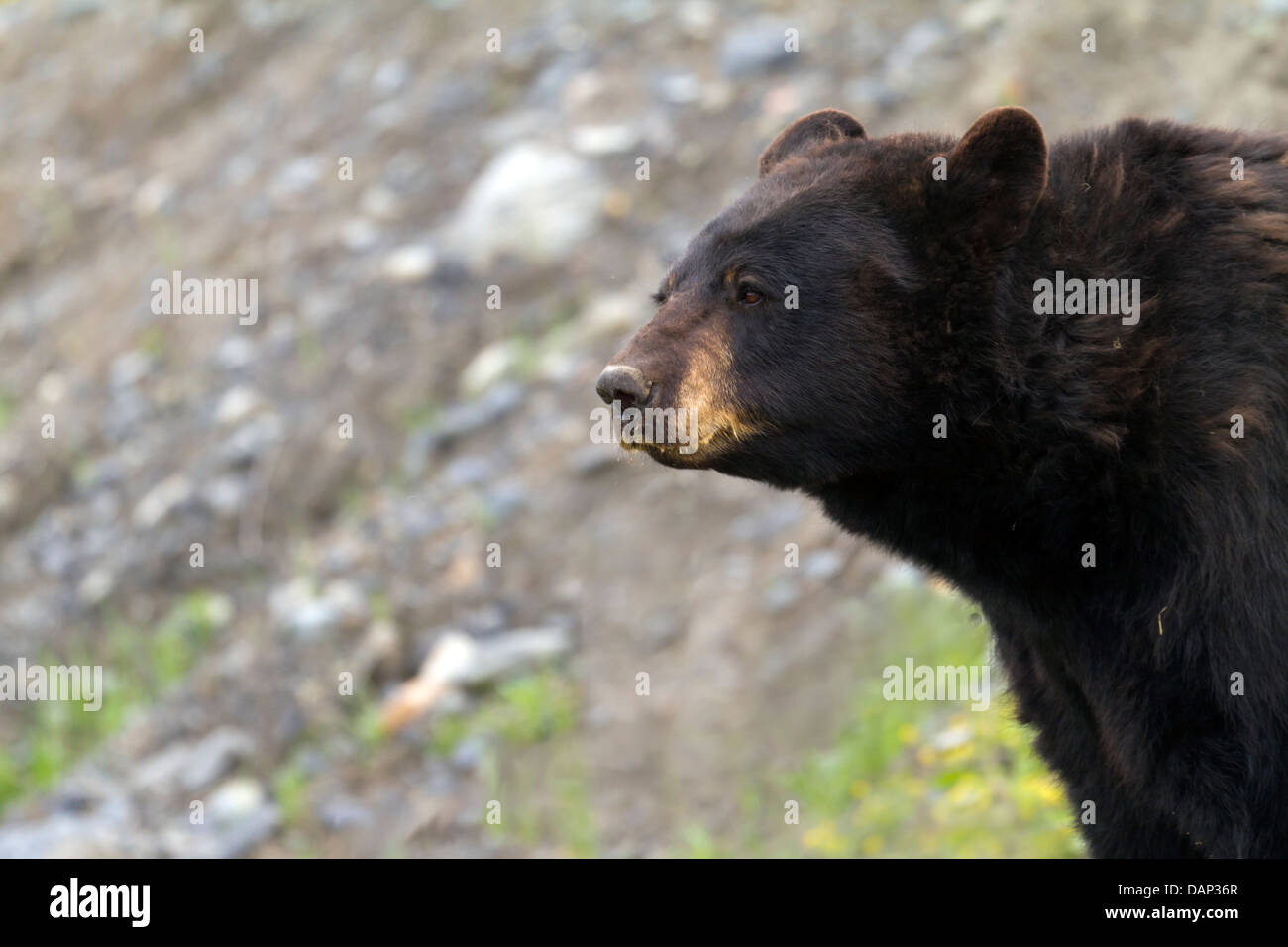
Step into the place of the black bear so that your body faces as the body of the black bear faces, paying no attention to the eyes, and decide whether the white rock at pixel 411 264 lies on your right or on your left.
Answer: on your right

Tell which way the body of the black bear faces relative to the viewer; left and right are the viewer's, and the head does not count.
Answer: facing to the left of the viewer

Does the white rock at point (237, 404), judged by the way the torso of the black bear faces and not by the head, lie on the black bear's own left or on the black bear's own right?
on the black bear's own right

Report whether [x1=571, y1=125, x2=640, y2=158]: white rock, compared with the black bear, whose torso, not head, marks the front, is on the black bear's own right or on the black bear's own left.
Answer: on the black bear's own right

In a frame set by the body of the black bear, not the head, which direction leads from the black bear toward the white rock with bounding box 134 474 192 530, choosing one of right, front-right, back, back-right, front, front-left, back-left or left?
front-right
